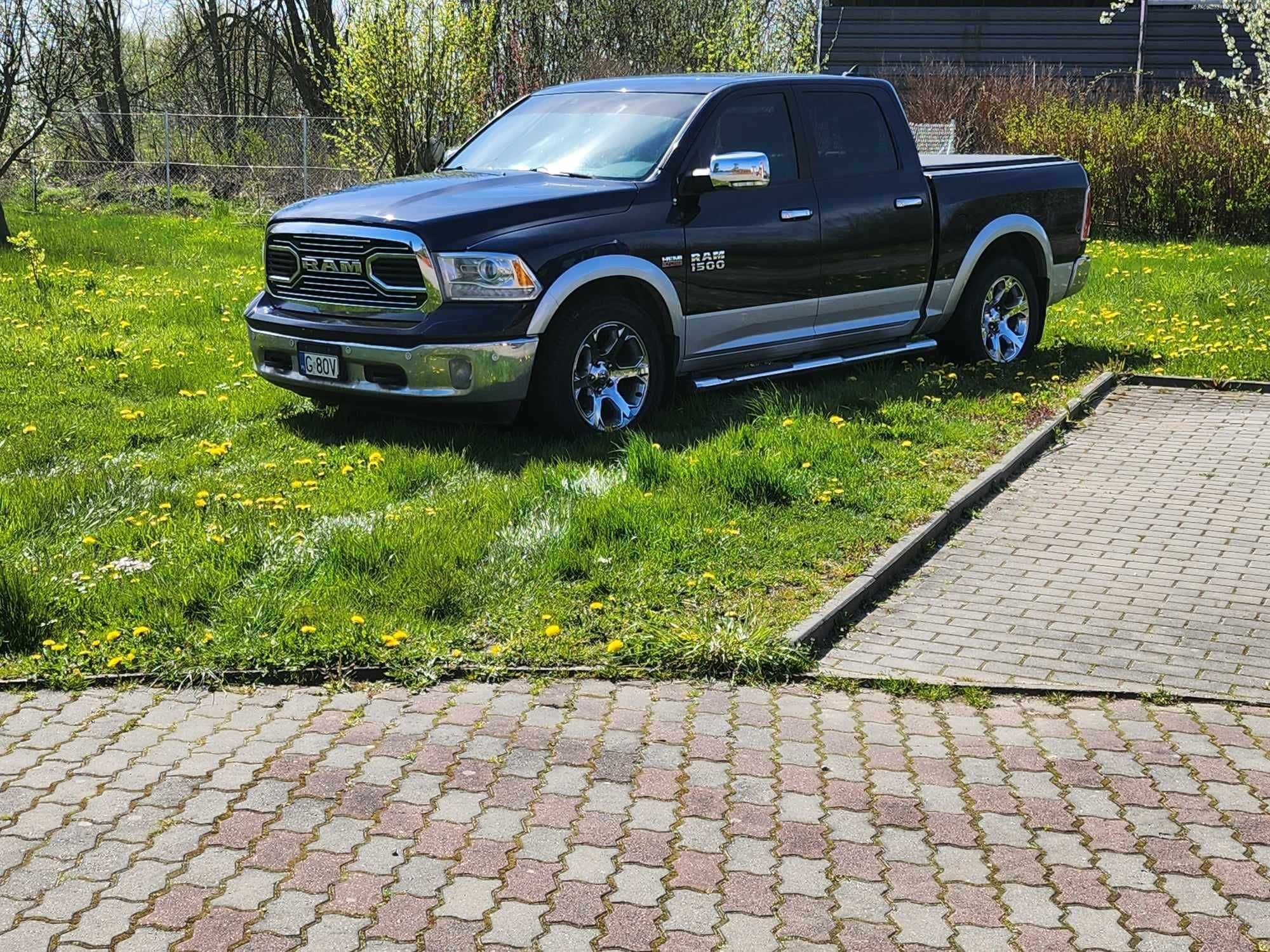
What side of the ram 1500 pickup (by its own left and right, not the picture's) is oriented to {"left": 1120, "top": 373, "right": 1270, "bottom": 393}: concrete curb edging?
back

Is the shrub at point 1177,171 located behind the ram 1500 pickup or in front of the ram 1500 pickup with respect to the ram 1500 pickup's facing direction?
behind

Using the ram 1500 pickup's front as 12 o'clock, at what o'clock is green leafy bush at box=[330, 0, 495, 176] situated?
The green leafy bush is roughly at 4 o'clock from the ram 1500 pickup.

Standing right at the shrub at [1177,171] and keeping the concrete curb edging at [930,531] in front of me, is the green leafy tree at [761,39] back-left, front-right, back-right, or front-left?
back-right

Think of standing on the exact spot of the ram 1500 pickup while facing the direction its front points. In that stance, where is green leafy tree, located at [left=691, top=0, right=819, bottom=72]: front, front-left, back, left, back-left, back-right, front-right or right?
back-right

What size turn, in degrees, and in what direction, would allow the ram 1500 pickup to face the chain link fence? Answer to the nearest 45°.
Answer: approximately 90° to its right

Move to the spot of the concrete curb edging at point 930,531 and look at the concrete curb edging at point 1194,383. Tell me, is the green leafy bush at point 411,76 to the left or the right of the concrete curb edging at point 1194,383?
left

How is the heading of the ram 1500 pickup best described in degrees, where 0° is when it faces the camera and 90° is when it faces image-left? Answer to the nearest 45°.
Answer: approximately 45°

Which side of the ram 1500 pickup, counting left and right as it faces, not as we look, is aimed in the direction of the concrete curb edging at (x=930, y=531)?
left

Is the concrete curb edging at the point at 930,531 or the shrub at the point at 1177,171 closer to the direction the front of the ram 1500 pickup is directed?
the concrete curb edging
